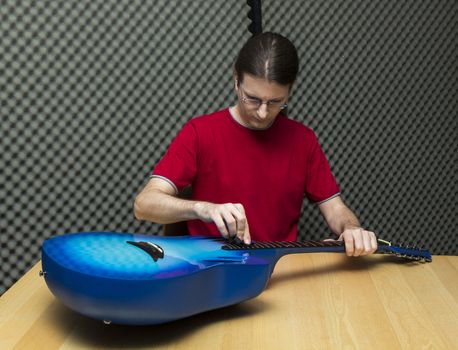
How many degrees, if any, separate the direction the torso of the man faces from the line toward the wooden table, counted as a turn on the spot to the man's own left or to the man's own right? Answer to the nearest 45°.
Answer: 0° — they already face it

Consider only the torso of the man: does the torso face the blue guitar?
yes

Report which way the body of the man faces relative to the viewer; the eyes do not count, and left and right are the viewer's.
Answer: facing the viewer
